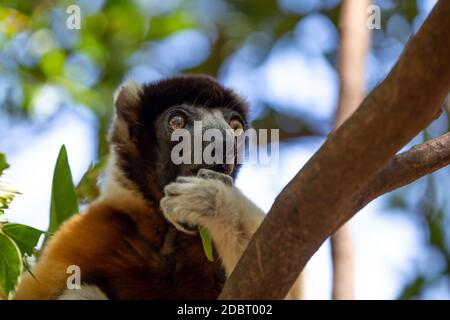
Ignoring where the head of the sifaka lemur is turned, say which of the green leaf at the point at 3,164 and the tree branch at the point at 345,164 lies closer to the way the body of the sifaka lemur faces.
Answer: the tree branch

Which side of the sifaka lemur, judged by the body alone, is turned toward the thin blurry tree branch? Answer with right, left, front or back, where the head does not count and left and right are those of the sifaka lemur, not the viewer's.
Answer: left

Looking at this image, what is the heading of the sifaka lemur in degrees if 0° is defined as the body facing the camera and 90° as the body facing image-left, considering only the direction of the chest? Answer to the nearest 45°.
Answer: approximately 315°

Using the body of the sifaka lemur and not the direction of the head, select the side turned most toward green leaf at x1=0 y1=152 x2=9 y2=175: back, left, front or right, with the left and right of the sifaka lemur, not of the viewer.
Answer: right
